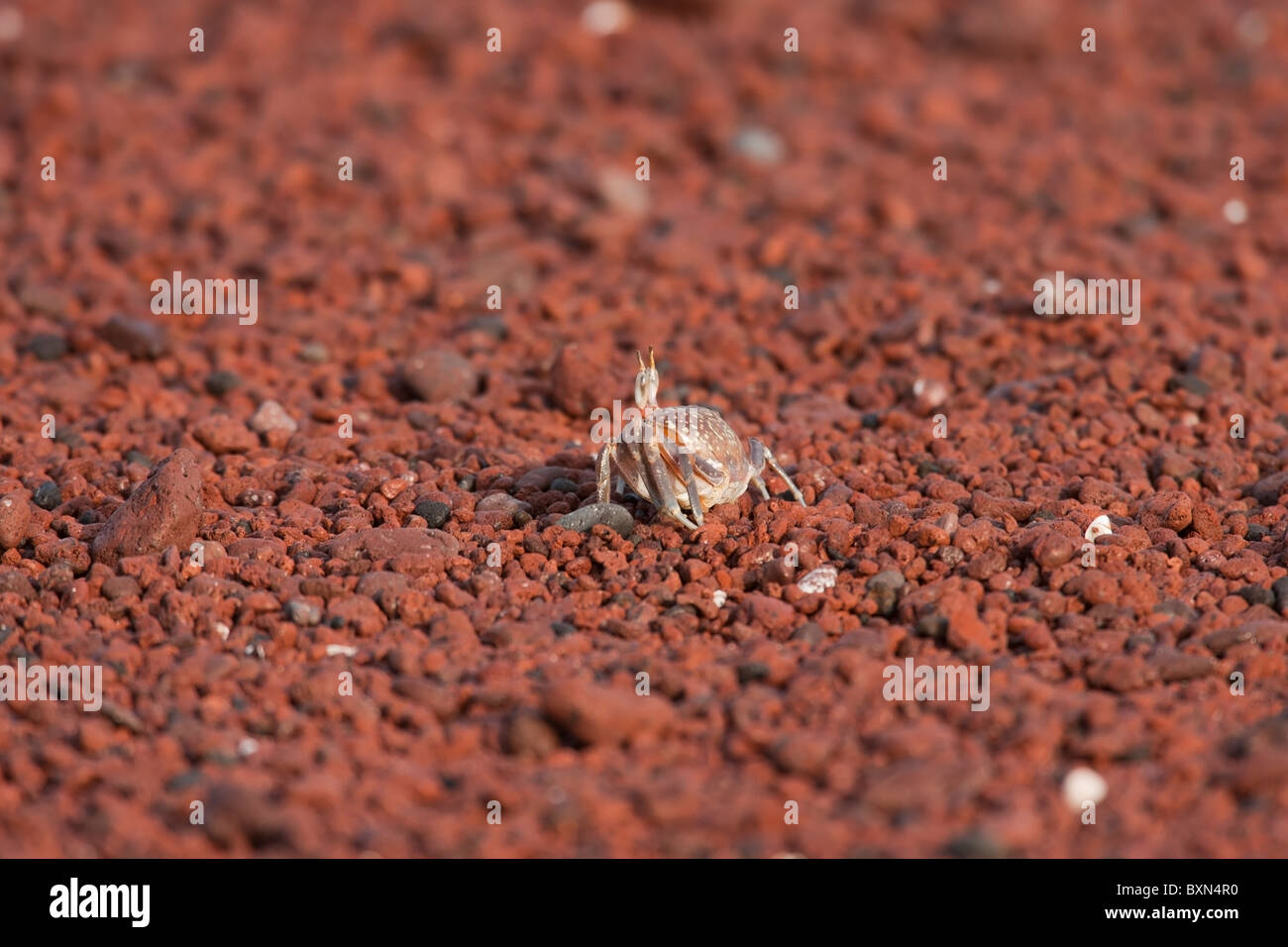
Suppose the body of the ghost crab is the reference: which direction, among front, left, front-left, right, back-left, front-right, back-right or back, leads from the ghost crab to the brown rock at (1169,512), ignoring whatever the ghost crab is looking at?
back

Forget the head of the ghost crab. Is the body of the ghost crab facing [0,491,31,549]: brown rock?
yes

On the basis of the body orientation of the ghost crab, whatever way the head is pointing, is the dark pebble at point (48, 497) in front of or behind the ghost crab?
in front

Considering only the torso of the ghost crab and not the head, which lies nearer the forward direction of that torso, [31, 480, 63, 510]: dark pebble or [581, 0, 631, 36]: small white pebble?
the dark pebble

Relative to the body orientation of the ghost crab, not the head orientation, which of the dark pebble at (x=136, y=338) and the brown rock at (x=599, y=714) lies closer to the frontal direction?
the dark pebble

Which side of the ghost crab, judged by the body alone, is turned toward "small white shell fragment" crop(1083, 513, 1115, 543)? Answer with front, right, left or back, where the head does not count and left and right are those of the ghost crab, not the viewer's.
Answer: back

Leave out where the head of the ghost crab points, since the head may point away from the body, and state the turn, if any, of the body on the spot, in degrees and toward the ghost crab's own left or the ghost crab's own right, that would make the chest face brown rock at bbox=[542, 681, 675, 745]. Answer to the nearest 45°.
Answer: approximately 90° to the ghost crab's own left

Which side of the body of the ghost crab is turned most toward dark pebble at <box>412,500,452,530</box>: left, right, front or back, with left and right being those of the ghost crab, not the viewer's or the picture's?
front
